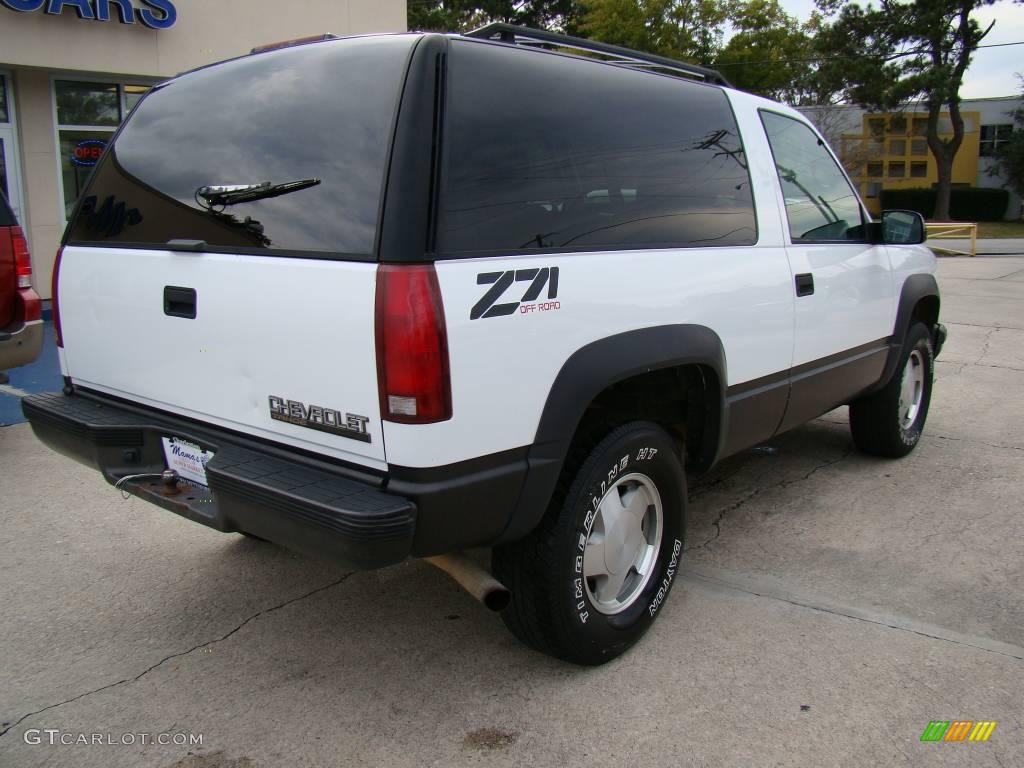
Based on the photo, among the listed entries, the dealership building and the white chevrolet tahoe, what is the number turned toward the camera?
1

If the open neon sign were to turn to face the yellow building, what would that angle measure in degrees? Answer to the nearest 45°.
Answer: approximately 135° to its left

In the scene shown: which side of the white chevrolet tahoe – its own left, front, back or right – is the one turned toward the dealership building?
left

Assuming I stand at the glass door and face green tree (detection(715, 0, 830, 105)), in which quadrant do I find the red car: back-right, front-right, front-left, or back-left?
back-right

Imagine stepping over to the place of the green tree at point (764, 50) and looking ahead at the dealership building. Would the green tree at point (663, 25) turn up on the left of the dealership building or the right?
right

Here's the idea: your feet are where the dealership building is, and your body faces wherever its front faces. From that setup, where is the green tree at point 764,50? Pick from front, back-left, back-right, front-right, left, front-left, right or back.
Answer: back-left

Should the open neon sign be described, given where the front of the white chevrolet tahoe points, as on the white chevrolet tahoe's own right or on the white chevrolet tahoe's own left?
on the white chevrolet tahoe's own left

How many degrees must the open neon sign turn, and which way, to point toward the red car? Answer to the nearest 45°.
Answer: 0° — it already faces it

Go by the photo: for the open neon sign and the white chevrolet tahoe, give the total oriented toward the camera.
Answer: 1

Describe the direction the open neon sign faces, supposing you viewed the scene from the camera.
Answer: facing the viewer

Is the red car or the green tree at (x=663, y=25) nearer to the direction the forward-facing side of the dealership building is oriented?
the red car

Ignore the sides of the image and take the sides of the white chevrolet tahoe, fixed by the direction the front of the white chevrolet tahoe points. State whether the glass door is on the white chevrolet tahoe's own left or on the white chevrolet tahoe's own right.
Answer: on the white chevrolet tahoe's own left

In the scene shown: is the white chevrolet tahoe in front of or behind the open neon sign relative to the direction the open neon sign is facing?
in front

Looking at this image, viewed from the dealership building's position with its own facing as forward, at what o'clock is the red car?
The red car is roughly at 12 o'clock from the dealership building.
